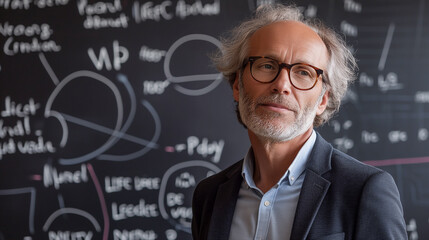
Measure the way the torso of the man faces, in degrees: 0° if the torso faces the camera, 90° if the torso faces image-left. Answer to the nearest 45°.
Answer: approximately 45°

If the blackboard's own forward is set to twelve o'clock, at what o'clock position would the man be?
The man is roughly at 11 o'clock from the blackboard.

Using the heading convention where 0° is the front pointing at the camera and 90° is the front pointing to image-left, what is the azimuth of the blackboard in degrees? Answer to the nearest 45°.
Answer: approximately 0°
